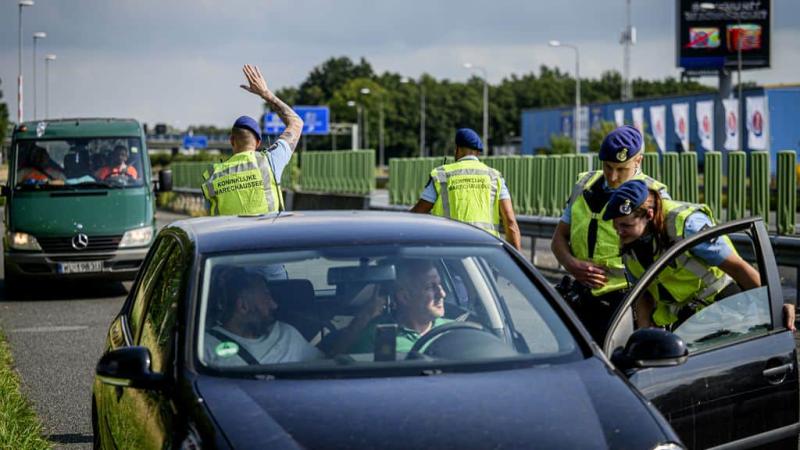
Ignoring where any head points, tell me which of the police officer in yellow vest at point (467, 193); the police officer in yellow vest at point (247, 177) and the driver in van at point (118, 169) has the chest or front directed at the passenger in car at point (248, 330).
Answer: the driver in van

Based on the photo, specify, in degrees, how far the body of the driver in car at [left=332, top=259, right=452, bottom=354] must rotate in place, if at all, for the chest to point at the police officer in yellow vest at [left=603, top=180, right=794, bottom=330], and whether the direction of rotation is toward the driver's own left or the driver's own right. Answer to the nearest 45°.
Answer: approximately 90° to the driver's own left

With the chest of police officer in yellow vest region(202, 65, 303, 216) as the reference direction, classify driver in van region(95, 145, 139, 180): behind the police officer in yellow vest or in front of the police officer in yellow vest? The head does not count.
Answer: in front

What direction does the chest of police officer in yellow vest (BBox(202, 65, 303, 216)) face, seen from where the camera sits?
away from the camera

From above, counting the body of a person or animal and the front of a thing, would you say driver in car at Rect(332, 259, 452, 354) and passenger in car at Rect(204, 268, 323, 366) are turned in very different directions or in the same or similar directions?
same or similar directions

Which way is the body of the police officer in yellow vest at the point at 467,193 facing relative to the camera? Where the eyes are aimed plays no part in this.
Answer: away from the camera

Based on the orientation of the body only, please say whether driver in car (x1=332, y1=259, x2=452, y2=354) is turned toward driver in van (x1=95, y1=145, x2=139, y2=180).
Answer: no

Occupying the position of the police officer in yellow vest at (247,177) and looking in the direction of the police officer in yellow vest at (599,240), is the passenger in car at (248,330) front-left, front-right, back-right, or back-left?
front-right

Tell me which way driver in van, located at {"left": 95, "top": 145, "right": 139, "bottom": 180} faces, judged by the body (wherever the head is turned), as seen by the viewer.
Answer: toward the camera

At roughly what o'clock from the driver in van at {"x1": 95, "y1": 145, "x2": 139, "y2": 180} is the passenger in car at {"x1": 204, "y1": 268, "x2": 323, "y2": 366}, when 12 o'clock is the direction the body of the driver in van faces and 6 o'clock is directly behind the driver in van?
The passenger in car is roughly at 12 o'clock from the driver in van.

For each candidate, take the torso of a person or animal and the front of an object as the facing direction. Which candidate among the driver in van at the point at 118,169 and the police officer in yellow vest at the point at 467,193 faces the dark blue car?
the driver in van

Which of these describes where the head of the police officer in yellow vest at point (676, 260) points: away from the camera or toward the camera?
toward the camera

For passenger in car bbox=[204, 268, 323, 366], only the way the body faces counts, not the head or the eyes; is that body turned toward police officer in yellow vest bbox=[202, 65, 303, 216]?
no

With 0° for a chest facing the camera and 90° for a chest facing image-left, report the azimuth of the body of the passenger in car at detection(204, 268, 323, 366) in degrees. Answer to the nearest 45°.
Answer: approximately 315°

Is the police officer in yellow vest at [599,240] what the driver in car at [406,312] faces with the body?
no

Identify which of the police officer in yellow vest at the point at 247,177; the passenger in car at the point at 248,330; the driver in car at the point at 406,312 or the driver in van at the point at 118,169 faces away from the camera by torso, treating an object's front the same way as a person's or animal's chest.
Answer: the police officer in yellow vest

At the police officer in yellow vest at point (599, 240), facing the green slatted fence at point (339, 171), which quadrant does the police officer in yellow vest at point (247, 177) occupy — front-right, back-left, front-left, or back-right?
front-left

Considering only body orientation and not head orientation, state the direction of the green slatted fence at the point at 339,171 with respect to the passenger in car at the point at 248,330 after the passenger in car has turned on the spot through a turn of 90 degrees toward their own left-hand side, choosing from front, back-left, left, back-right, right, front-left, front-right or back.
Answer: front-left
